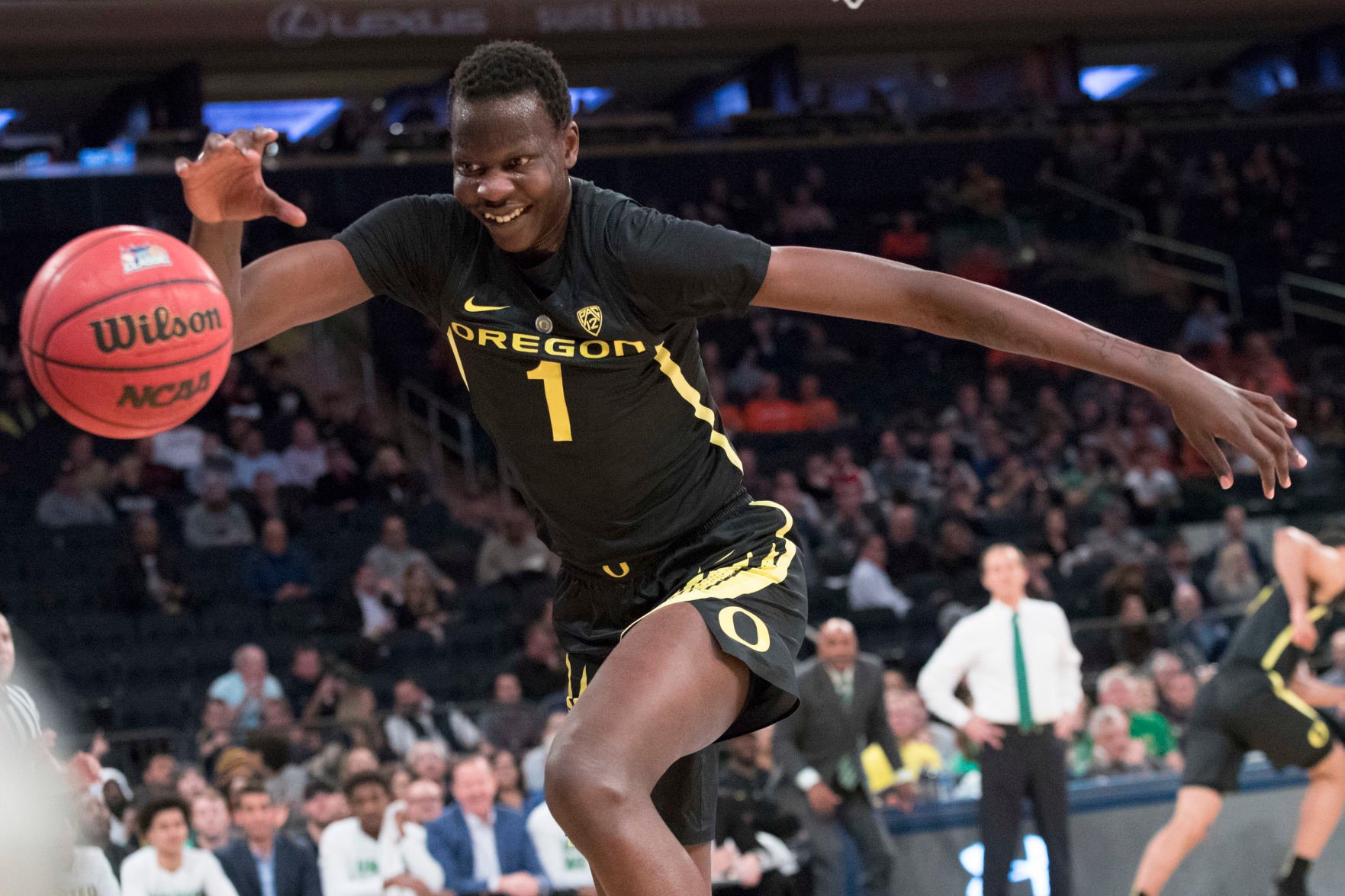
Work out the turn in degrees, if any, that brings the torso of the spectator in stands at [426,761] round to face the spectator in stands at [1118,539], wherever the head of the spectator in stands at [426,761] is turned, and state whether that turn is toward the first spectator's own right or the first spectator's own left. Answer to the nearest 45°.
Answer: approximately 135° to the first spectator's own left

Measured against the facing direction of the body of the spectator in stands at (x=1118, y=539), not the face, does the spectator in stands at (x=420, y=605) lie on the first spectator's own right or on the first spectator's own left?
on the first spectator's own right

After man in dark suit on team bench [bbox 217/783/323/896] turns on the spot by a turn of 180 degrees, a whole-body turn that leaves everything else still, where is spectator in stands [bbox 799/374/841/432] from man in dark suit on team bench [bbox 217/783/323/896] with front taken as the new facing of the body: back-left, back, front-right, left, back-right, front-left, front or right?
front-right

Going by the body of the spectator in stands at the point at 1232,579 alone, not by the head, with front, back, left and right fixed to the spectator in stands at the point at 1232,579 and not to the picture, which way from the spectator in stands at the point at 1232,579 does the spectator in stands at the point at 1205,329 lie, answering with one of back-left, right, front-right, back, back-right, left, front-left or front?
back

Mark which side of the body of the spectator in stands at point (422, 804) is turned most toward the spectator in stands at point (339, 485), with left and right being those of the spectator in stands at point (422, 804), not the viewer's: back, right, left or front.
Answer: back

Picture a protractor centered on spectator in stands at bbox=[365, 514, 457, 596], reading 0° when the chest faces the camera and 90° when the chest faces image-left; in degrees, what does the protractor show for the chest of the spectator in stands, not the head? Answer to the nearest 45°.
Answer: approximately 0°

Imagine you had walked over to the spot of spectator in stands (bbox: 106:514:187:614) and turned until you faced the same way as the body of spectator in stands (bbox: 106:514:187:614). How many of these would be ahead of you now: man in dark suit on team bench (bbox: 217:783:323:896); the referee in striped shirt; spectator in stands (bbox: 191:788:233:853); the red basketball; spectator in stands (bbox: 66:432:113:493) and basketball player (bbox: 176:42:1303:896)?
5

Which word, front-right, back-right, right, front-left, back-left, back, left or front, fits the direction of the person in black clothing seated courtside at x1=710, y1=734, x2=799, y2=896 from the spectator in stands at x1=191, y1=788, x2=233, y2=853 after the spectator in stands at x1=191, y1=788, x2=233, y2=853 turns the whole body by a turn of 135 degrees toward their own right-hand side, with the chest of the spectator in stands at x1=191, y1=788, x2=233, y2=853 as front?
back-right
